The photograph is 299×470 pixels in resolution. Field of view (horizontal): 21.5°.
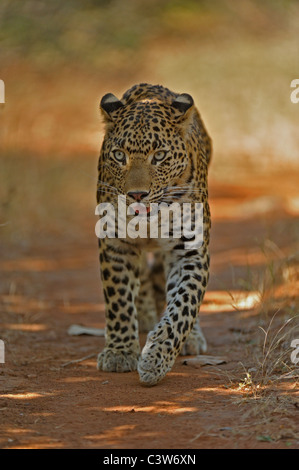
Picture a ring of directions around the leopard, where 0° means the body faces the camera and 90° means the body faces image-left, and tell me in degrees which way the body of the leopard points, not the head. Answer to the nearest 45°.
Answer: approximately 0°
